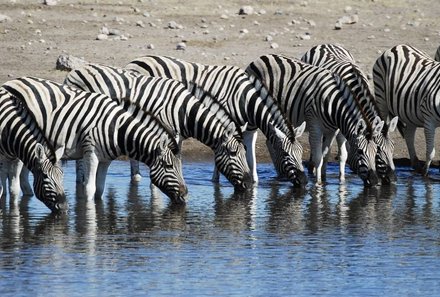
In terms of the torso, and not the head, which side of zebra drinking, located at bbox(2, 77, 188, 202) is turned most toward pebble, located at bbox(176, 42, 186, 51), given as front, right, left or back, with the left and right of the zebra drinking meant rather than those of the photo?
left

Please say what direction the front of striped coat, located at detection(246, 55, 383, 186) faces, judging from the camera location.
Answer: facing the viewer and to the right of the viewer

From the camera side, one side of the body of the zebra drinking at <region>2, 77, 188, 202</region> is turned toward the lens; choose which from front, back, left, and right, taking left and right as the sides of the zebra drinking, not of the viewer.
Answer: right

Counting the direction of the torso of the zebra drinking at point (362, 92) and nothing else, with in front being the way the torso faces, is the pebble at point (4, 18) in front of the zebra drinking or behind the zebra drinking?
behind

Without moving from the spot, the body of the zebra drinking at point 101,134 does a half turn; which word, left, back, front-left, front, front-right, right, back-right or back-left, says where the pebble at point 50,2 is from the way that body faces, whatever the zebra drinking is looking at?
right

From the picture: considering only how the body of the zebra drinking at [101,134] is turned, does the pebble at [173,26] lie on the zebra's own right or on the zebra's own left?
on the zebra's own left
